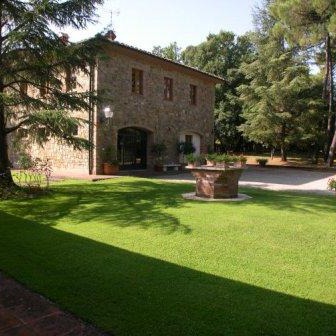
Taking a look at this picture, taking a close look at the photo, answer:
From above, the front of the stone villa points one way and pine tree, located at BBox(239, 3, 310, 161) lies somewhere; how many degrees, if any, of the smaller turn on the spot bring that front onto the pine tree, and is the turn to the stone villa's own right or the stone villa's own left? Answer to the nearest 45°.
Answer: approximately 90° to the stone villa's own left

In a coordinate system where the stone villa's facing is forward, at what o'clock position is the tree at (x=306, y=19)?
The tree is roughly at 10 o'clock from the stone villa.

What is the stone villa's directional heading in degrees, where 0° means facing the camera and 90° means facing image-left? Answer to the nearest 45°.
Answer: approximately 315°

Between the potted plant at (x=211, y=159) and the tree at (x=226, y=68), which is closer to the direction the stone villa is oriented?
the potted plant

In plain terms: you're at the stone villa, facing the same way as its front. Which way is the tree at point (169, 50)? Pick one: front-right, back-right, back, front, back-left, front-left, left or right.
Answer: back-left

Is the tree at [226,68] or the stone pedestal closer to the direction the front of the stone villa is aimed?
the stone pedestal

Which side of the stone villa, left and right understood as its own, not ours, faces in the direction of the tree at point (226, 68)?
left

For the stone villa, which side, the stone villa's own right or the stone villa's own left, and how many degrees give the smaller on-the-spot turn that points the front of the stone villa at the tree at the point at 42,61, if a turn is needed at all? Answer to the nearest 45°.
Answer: approximately 45° to the stone villa's own right

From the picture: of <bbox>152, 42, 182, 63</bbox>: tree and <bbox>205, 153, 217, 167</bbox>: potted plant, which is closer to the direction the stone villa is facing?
the potted plant
